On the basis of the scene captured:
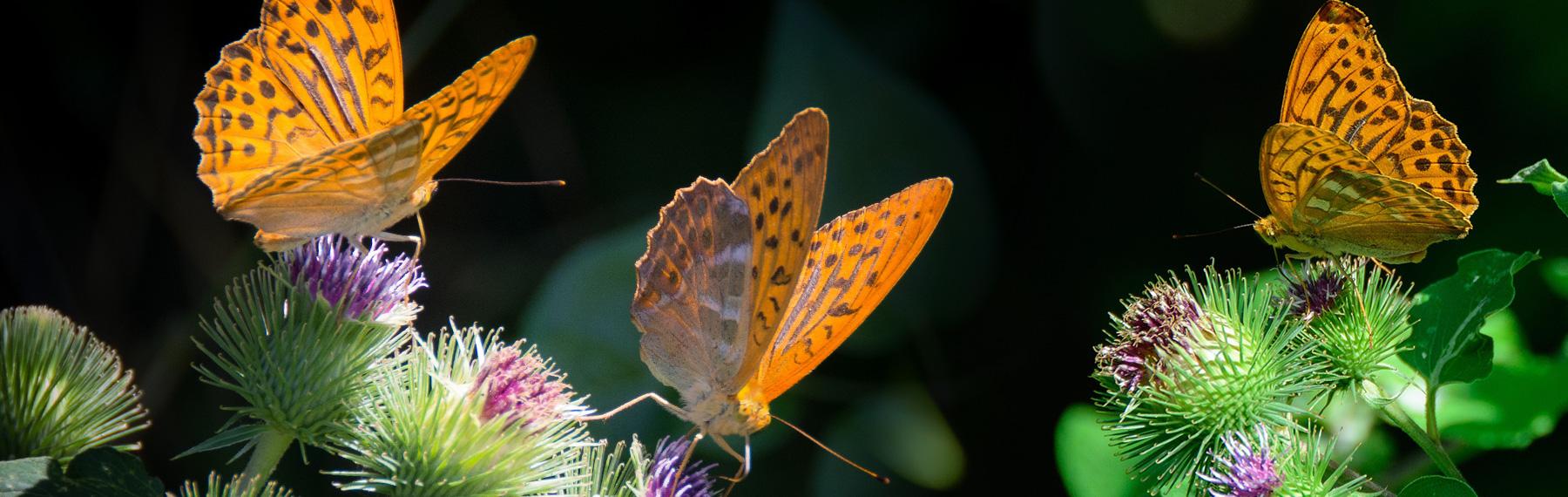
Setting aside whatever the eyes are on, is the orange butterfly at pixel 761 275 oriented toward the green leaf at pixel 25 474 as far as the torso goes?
no

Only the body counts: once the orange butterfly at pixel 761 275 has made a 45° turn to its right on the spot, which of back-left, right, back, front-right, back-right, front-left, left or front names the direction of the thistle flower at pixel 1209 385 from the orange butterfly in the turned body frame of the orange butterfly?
left

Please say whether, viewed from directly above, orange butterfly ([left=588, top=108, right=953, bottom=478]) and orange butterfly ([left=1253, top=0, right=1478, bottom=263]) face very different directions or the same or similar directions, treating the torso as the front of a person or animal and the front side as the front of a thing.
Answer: very different directions

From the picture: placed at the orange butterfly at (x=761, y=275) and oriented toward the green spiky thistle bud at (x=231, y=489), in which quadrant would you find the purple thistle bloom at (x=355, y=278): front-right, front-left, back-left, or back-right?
front-right

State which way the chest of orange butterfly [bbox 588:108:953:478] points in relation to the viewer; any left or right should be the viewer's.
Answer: facing the viewer and to the right of the viewer

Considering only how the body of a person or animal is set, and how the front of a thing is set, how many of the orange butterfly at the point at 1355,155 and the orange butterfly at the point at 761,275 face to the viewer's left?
1

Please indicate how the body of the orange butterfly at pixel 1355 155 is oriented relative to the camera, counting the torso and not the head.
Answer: to the viewer's left

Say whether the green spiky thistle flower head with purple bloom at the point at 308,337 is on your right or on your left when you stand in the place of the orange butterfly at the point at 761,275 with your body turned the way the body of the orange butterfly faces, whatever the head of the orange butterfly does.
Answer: on your right

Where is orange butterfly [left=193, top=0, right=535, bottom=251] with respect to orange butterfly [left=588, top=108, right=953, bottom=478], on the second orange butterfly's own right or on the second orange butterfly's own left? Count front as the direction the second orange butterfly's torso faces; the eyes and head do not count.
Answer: on the second orange butterfly's own right

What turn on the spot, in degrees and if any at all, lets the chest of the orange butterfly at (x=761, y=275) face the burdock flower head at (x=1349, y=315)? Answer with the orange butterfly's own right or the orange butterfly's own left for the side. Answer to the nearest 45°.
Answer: approximately 45° to the orange butterfly's own left

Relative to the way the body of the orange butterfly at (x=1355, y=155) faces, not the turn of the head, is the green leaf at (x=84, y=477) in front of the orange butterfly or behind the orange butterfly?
in front

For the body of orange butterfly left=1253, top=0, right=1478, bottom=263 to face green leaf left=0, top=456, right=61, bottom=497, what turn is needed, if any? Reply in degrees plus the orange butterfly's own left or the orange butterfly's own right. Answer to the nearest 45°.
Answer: approximately 45° to the orange butterfly's own left

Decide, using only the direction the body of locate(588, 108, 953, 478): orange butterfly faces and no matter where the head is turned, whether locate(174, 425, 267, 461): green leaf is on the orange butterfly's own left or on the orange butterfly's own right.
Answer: on the orange butterfly's own right

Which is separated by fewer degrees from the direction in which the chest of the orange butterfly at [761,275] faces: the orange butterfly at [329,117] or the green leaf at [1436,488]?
the green leaf
